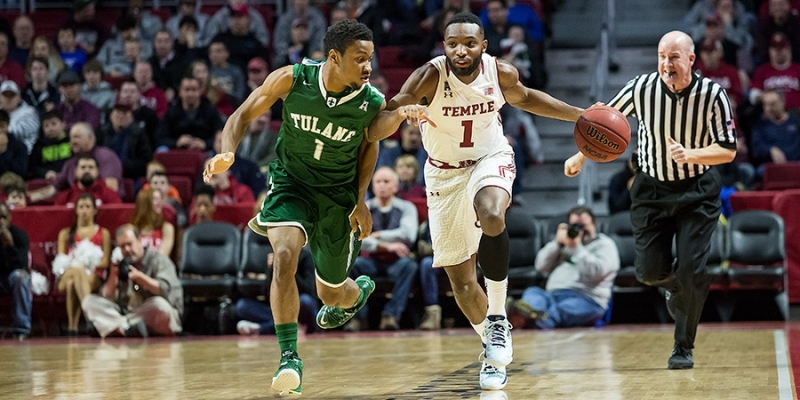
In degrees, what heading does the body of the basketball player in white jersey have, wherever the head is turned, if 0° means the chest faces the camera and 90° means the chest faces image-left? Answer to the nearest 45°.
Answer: approximately 0°

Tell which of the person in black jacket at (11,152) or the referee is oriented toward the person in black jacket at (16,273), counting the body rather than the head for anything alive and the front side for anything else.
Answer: the person in black jacket at (11,152)

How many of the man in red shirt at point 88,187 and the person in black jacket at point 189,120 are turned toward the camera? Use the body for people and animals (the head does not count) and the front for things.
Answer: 2

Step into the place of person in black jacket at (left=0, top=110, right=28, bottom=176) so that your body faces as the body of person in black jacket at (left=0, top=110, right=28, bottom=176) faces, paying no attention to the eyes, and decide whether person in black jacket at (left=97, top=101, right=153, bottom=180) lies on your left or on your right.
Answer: on your left

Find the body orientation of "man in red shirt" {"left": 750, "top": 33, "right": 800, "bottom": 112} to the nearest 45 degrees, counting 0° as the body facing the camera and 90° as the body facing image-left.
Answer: approximately 0°

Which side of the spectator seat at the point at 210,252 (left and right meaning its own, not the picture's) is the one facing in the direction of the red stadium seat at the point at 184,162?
back
